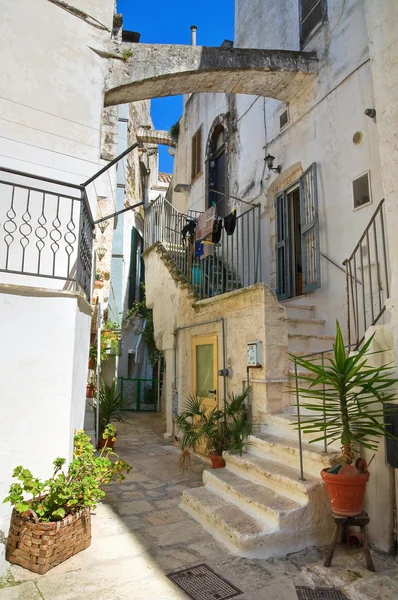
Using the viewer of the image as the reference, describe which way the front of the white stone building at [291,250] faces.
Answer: facing the viewer and to the left of the viewer

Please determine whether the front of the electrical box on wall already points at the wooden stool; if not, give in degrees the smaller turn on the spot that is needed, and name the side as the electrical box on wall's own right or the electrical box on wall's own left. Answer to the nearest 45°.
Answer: approximately 90° to the electrical box on wall's own left

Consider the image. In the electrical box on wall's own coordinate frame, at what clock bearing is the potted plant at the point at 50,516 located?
The potted plant is roughly at 12 o'clock from the electrical box on wall.

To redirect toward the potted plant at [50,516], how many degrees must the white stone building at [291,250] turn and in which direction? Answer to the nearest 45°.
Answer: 0° — it already faces it

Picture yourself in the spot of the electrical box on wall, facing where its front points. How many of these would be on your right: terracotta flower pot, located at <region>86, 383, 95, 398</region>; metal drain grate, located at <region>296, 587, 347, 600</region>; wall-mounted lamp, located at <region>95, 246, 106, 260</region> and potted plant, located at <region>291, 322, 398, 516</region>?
2

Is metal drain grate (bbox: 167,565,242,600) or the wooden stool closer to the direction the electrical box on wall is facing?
the metal drain grate
